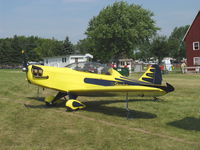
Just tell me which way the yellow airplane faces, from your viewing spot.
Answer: facing the viewer and to the left of the viewer

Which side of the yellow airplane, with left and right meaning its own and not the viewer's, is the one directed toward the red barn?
back

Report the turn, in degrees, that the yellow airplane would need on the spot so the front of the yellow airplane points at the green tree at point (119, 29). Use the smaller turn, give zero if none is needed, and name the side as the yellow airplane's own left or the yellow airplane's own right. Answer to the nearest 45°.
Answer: approximately 135° to the yellow airplane's own right
